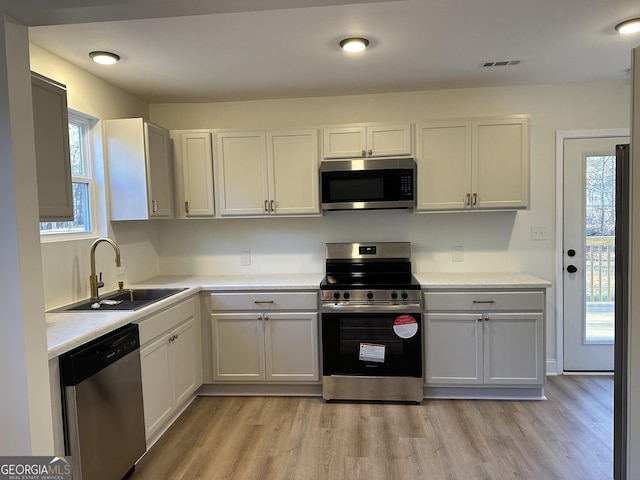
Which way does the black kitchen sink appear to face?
to the viewer's right

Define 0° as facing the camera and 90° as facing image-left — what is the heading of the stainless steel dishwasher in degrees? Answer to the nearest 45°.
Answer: approximately 315°

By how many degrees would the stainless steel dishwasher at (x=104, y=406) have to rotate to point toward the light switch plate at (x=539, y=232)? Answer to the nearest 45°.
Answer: approximately 45° to its left

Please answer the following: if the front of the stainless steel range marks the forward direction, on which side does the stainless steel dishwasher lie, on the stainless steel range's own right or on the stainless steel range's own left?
on the stainless steel range's own right

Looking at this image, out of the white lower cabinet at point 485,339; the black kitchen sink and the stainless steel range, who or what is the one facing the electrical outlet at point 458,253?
the black kitchen sink

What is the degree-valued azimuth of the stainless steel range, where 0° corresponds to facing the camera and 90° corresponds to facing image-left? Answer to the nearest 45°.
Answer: approximately 0°

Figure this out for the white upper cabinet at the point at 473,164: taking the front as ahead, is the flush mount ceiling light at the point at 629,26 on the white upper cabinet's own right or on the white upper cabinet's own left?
on the white upper cabinet's own left

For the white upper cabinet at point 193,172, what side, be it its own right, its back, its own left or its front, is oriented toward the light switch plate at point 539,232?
left

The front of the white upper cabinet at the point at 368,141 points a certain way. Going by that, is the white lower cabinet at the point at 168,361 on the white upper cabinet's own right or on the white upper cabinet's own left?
on the white upper cabinet's own right

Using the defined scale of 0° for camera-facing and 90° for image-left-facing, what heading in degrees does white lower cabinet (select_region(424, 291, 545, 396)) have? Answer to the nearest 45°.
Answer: approximately 0°
